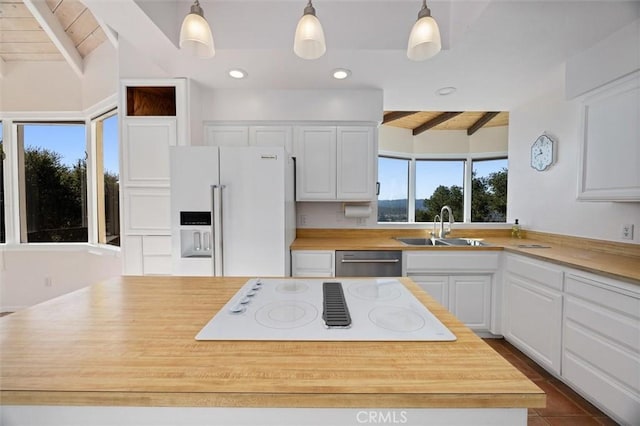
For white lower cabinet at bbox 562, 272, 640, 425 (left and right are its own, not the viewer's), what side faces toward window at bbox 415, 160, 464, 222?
right

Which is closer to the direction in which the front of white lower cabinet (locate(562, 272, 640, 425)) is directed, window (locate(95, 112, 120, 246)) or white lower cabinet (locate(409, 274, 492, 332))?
the window

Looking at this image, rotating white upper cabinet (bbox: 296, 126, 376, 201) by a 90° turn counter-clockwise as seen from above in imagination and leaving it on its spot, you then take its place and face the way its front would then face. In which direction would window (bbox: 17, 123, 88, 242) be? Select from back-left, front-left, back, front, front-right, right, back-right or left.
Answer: back

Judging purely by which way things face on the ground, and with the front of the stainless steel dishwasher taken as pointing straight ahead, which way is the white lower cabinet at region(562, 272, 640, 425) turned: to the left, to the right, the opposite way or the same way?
to the right

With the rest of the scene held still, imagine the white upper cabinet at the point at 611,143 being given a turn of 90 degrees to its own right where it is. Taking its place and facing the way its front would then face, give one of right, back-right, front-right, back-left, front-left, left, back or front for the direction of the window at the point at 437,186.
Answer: front

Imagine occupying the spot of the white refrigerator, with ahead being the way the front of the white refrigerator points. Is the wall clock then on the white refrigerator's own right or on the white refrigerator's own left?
on the white refrigerator's own left

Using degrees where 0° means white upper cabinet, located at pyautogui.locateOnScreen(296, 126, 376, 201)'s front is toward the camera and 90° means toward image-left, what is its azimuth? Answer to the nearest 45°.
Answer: approximately 0°

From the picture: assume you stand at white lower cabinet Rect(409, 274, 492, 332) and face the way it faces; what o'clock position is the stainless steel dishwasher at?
The stainless steel dishwasher is roughly at 2 o'clock from the white lower cabinet.

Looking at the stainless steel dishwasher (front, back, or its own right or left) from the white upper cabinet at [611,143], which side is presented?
left

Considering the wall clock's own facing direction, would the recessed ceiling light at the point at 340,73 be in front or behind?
in front
